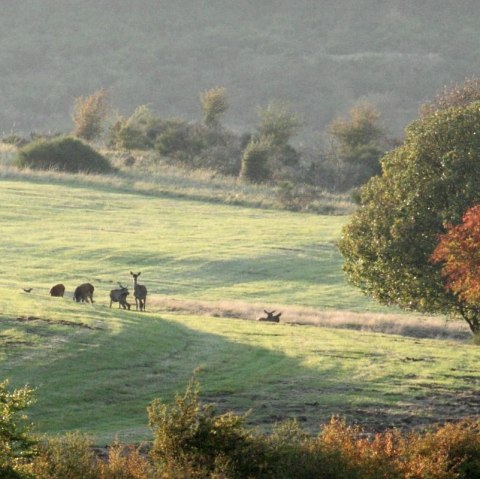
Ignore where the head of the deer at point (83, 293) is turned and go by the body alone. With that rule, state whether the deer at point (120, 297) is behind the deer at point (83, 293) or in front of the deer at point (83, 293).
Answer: behind

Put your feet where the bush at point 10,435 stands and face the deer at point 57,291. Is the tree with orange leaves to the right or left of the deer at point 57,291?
right

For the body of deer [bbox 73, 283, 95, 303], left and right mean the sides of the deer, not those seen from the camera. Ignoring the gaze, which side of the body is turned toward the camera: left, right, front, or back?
left

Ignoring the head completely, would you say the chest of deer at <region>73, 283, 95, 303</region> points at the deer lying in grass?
no
